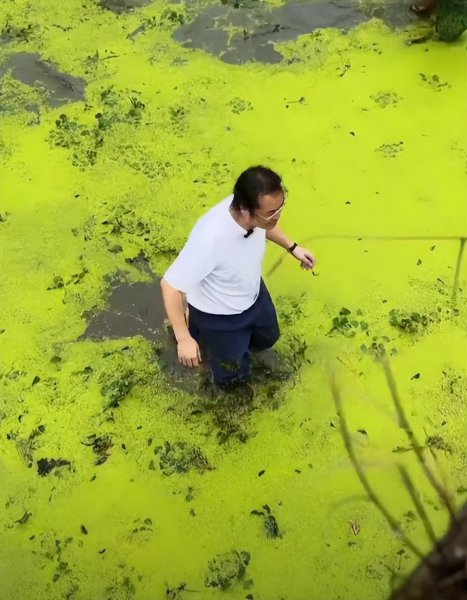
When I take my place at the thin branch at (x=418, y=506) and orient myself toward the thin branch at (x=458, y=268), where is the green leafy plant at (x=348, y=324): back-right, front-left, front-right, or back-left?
front-left

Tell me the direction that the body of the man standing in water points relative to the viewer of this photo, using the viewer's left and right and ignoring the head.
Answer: facing the viewer and to the right of the viewer
